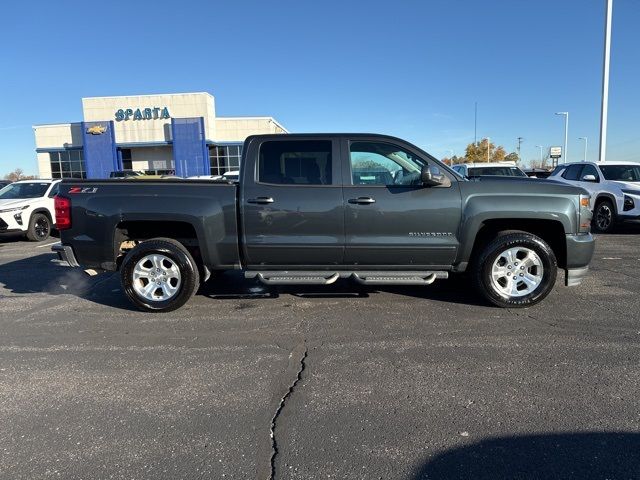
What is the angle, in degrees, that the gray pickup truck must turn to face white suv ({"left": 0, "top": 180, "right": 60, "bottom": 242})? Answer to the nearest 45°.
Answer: approximately 135° to its left

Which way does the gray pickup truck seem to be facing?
to the viewer's right

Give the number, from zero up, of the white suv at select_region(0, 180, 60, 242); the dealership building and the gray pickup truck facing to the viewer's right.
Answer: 1

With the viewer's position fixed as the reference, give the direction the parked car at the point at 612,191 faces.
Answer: facing the viewer and to the right of the viewer

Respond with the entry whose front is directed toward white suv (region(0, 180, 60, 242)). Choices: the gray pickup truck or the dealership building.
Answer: the dealership building

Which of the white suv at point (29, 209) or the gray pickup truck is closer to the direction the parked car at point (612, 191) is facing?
the gray pickup truck

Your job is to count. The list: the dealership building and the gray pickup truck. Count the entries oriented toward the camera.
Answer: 1

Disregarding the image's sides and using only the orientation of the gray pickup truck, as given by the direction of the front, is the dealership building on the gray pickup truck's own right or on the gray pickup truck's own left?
on the gray pickup truck's own left

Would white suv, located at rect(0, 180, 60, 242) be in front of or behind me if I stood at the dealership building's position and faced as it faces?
in front

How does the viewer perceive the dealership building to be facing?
facing the viewer
